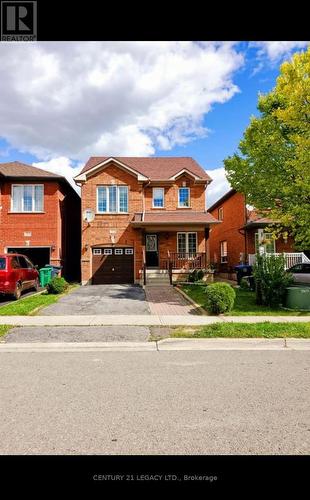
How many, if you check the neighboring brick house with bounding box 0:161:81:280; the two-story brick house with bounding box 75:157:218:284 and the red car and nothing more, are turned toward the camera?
2

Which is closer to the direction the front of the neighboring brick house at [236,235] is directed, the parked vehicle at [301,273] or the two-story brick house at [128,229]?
the parked vehicle

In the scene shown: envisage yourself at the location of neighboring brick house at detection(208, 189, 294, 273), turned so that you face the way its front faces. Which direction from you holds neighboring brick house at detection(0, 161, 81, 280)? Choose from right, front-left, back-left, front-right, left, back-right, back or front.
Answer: right

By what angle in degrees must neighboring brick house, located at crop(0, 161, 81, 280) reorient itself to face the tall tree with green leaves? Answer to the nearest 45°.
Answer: approximately 45° to its left

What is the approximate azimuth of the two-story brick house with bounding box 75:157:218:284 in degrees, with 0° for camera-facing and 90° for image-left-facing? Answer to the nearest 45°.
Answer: approximately 0°

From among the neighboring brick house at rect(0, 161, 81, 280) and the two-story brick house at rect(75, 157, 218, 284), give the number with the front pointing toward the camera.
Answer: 2

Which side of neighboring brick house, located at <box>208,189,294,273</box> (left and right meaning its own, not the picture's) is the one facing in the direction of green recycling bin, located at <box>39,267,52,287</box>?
right

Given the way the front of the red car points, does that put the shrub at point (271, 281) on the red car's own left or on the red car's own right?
on the red car's own right

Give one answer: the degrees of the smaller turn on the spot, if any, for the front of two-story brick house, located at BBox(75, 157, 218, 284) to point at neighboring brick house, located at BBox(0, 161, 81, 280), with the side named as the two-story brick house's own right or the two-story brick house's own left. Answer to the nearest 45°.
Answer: approximately 90° to the two-story brick house's own right

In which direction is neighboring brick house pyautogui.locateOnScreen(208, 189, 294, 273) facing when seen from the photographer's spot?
facing the viewer and to the right of the viewer

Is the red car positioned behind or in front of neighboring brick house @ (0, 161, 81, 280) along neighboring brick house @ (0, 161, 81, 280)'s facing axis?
in front

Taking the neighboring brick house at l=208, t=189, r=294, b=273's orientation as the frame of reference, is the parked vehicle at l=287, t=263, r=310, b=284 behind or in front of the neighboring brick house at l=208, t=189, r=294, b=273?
in front
